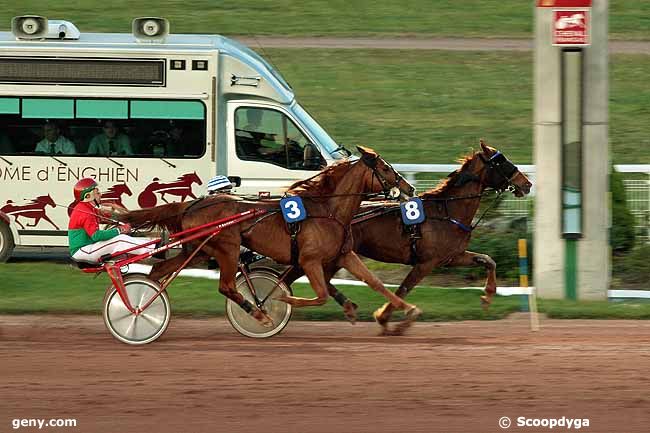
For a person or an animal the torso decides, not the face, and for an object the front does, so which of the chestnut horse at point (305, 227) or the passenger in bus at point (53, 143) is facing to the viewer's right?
the chestnut horse

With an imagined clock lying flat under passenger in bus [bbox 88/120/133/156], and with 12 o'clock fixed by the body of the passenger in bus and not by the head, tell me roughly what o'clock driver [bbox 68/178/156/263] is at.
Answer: The driver is roughly at 12 o'clock from the passenger in bus.

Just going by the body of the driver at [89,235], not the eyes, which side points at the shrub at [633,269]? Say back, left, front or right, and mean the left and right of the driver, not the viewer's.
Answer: front

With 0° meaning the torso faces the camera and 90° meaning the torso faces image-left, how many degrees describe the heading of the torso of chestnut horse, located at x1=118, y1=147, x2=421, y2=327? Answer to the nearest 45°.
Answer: approximately 270°

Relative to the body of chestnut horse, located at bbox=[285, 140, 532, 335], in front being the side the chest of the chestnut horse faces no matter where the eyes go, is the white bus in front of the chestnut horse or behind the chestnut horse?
behind

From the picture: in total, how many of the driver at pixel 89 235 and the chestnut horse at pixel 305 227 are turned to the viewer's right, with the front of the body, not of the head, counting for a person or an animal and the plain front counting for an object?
2

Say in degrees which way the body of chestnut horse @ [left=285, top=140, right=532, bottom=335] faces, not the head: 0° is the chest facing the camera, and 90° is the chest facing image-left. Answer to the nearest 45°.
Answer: approximately 270°

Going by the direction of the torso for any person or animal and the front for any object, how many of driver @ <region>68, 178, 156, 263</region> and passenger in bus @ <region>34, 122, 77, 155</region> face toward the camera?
1

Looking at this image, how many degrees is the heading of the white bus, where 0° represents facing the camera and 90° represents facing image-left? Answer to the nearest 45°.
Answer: approximately 270°

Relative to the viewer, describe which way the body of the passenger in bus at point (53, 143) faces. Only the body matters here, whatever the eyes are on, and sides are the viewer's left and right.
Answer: facing the viewer

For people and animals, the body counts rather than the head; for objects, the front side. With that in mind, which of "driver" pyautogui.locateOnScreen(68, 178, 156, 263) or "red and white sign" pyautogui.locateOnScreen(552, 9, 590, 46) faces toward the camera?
the red and white sign

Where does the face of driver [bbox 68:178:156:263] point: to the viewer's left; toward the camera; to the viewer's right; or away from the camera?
to the viewer's right

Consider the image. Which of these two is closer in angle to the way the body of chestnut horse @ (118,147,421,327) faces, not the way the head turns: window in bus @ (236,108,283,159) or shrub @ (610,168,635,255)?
the shrub

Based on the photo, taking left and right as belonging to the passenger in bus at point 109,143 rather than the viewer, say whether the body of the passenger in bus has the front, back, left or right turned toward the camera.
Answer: front

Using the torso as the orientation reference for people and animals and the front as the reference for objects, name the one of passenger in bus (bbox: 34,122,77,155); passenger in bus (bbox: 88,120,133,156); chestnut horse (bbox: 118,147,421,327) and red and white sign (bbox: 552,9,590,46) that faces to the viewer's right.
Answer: the chestnut horse

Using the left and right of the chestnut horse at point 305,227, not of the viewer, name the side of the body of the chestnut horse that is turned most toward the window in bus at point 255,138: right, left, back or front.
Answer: left

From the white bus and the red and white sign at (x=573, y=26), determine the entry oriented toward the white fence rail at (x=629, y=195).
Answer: the white bus

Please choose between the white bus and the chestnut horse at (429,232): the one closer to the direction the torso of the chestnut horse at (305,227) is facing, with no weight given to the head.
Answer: the chestnut horse

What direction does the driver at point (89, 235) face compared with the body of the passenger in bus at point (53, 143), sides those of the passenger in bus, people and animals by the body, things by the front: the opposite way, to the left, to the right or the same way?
to the left

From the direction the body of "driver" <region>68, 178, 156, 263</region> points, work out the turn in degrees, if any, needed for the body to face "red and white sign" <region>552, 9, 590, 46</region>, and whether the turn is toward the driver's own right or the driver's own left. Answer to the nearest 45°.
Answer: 0° — they already face it

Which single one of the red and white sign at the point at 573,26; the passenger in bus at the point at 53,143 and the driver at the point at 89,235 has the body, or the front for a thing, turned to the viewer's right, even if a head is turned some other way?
the driver
